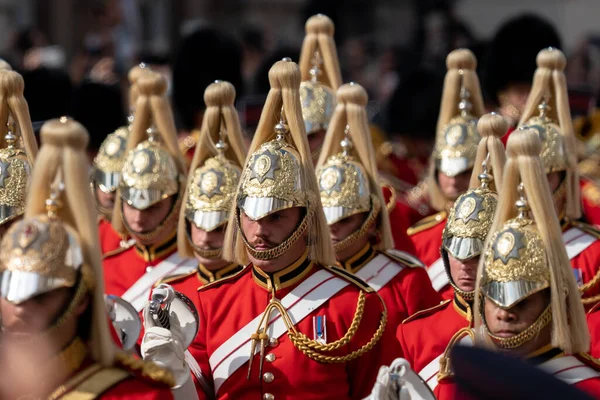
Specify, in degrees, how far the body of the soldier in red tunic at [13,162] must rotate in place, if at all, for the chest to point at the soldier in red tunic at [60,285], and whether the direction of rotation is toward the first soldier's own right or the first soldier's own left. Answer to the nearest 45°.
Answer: approximately 45° to the first soldier's own left

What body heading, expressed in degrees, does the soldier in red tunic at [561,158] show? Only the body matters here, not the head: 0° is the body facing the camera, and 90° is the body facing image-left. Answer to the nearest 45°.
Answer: approximately 45°

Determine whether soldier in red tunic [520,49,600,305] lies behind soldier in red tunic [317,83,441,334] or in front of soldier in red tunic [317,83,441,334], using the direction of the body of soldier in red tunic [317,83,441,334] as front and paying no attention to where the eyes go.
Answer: behind

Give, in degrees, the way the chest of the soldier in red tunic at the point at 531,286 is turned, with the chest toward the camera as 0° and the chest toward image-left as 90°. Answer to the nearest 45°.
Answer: approximately 45°

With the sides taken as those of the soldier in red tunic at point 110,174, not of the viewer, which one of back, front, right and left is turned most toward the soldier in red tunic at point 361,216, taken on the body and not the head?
left

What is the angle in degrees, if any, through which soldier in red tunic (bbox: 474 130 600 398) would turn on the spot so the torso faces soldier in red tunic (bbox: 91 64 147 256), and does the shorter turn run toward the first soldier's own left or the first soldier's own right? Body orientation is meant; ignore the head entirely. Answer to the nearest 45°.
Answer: approximately 90° to the first soldier's own right
